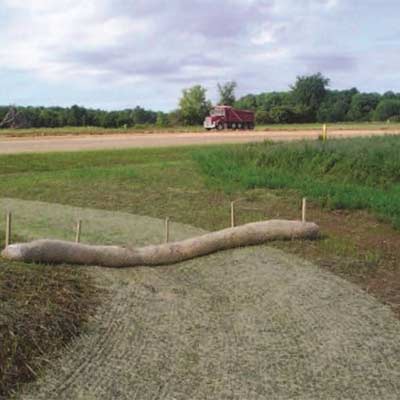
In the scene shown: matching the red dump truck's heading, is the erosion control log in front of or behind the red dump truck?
in front

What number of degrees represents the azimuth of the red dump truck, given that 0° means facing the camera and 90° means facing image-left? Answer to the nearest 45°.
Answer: approximately 45°
